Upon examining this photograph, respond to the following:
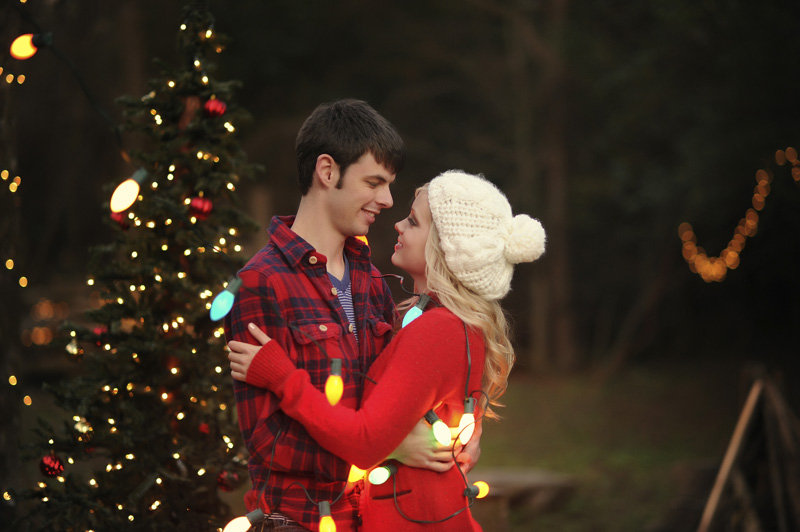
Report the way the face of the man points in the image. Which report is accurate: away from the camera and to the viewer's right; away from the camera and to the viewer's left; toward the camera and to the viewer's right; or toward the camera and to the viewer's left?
toward the camera and to the viewer's right

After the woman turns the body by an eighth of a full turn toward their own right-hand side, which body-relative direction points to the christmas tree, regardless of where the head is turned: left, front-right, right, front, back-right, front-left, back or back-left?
front

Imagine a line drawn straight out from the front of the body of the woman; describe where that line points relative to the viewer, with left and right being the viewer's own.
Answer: facing to the left of the viewer

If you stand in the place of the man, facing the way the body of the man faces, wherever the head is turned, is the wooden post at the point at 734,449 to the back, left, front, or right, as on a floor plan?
left

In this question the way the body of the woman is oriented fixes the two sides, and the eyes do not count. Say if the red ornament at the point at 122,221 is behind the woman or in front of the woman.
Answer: in front

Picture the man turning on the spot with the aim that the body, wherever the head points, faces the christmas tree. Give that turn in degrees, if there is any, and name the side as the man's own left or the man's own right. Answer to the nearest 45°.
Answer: approximately 180°

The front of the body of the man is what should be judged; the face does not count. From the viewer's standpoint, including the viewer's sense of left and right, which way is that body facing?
facing the viewer and to the right of the viewer

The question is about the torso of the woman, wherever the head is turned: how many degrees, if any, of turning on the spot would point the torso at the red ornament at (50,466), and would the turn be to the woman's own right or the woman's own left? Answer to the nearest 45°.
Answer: approximately 45° to the woman's own right

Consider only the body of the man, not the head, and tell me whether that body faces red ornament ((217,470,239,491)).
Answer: no

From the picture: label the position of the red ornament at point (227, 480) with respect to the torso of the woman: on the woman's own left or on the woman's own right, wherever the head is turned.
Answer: on the woman's own right

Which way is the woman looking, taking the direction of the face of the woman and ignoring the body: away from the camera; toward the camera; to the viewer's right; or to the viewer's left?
to the viewer's left
